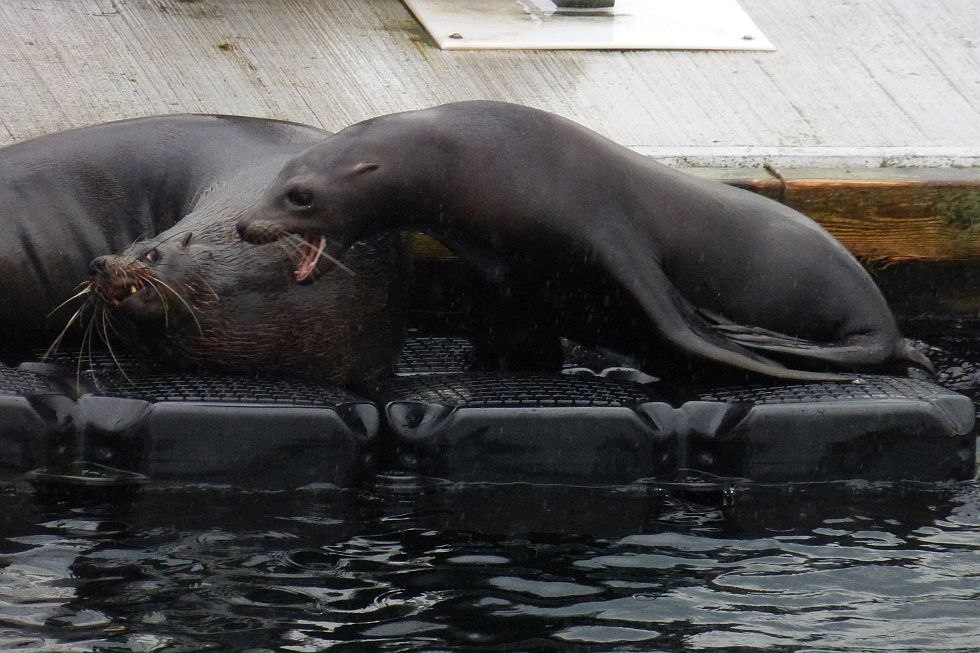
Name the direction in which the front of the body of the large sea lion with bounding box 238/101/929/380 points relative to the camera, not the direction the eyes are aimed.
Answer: to the viewer's left

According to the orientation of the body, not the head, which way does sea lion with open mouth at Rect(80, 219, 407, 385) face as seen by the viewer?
to the viewer's left

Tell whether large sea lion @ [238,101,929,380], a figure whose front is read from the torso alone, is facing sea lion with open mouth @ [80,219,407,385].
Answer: yes

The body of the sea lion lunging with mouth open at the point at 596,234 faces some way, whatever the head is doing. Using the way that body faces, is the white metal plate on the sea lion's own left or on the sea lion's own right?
on the sea lion's own right

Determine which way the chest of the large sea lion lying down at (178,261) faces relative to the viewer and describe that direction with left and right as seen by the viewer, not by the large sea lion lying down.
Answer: facing to the left of the viewer

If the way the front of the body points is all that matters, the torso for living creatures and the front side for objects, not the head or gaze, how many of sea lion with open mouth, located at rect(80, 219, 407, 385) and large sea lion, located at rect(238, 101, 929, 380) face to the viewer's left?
2

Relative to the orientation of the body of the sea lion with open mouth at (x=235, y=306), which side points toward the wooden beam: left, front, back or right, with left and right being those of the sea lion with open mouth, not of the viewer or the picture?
back

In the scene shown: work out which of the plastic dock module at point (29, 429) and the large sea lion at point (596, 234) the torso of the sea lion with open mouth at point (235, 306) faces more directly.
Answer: the plastic dock module

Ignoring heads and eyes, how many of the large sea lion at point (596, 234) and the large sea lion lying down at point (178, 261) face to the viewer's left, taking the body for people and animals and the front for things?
2
